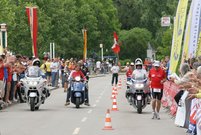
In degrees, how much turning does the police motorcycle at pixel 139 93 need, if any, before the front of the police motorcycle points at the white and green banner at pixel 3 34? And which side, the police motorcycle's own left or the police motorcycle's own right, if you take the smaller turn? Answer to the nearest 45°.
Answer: approximately 135° to the police motorcycle's own right

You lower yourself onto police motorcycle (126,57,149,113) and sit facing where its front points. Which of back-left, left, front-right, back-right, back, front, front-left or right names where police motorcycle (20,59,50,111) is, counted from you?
right

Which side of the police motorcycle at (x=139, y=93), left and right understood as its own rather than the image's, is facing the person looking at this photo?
front

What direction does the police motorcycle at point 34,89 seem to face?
toward the camera

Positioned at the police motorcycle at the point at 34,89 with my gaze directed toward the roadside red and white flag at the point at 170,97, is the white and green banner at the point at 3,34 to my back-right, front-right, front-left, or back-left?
back-left

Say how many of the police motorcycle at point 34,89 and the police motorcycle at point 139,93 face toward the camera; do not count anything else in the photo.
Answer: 2

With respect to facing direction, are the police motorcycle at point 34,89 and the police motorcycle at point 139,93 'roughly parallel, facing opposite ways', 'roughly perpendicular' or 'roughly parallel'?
roughly parallel

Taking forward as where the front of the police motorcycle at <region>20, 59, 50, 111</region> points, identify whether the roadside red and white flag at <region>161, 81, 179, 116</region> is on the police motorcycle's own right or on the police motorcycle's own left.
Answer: on the police motorcycle's own left

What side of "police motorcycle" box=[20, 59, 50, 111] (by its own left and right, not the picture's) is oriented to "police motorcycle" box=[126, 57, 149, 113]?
left
